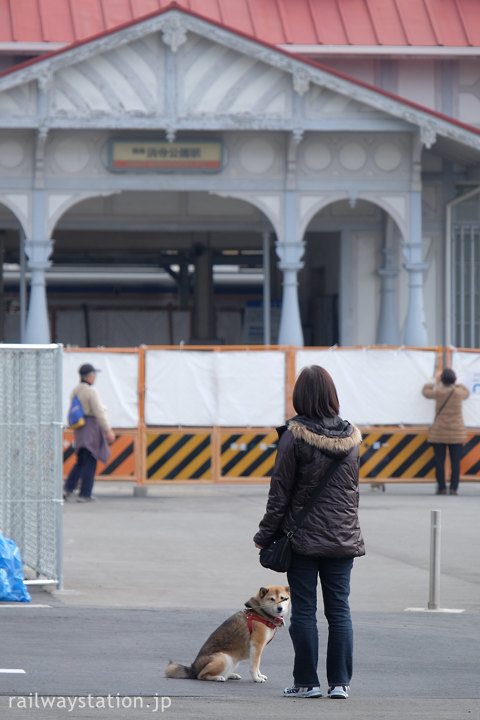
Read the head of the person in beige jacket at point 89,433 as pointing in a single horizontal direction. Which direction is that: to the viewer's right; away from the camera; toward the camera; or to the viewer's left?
to the viewer's right

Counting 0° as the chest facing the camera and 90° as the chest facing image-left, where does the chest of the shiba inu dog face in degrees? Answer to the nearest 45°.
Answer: approximately 270°

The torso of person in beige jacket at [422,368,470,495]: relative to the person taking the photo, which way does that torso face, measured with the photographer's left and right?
facing away from the viewer

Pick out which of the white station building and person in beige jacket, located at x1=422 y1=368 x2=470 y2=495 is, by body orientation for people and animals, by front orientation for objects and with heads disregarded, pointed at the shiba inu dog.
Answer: the white station building

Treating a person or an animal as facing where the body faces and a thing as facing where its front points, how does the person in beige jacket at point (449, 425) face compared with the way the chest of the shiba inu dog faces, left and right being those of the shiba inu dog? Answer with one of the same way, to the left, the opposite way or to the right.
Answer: to the left

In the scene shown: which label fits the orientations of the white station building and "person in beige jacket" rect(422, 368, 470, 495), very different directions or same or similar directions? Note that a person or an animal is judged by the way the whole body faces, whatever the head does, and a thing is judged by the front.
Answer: very different directions

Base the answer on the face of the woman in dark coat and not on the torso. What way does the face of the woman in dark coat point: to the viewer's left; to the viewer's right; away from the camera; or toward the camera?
away from the camera

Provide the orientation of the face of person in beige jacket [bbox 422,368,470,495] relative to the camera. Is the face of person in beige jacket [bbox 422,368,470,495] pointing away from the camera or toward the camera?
away from the camera

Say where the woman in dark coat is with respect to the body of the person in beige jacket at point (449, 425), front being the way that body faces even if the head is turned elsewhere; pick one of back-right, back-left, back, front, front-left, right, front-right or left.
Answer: back

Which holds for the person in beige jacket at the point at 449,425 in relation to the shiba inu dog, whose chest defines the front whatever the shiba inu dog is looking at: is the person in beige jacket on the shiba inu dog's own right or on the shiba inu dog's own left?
on the shiba inu dog's own left

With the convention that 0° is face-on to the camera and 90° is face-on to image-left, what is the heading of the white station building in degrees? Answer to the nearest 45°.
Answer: approximately 0°
